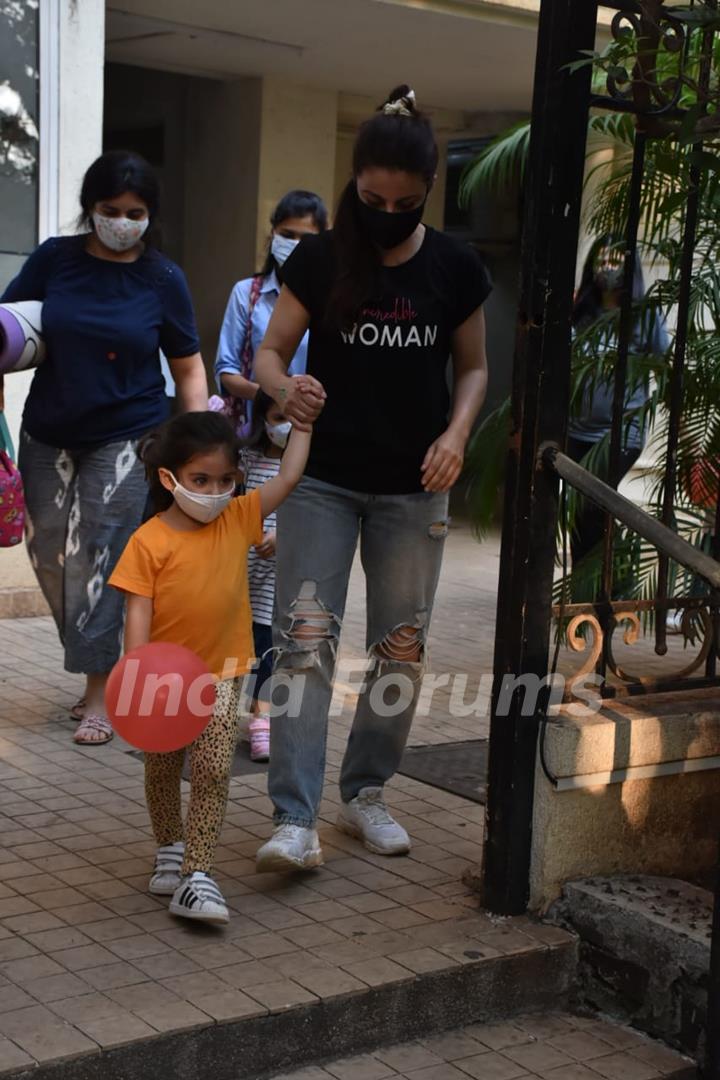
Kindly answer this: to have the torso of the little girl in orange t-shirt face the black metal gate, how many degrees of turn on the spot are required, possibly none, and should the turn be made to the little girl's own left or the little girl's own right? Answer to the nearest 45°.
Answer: approximately 45° to the little girl's own left

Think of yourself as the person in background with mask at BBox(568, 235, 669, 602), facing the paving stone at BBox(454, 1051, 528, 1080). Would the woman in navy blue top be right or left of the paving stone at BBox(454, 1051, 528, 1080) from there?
right

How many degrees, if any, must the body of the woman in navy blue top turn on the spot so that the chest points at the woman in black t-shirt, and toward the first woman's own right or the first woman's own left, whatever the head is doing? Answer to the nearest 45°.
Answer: approximately 45° to the first woman's own left

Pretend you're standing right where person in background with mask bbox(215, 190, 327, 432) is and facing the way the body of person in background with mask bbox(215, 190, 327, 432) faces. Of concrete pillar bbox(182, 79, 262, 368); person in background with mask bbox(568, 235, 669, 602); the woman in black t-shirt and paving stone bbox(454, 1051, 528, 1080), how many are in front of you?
2

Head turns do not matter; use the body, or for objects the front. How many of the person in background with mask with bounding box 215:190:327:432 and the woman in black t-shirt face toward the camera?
2

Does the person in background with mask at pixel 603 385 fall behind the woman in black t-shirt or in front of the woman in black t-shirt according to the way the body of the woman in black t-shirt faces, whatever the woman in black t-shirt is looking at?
behind

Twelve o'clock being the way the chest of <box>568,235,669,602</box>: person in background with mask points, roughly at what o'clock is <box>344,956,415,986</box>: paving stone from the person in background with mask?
The paving stone is roughly at 12 o'clock from the person in background with mask.
